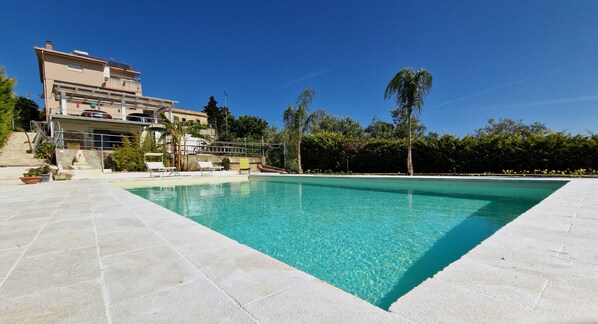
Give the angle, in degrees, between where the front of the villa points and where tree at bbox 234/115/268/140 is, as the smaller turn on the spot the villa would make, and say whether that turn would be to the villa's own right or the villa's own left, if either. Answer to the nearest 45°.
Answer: approximately 90° to the villa's own left

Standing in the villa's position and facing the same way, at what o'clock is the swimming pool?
The swimming pool is roughly at 1 o'clock from the villa.

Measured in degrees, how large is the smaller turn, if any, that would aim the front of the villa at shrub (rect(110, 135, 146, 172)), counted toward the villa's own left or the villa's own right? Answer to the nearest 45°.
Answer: approximately 45° to the villa's own right

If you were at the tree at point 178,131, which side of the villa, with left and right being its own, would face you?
front

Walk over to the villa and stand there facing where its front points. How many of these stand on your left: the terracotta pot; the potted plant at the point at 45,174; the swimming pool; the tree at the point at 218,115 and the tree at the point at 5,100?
1

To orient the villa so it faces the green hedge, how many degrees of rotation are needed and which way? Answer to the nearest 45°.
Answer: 0° — it already faces it

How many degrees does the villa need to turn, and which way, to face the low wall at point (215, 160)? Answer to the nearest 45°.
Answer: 0° — it already faces it

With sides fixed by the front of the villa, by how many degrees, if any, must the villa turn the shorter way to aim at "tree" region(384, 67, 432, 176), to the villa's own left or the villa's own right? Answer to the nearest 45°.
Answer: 0° — it already faces it

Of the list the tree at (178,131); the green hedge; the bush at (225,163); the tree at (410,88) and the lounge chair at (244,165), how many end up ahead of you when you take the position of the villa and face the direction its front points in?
5

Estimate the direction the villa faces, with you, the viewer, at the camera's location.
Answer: facing the viewer and to the right of the viewer

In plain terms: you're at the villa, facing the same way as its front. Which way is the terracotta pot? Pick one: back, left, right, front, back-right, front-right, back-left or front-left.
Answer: front-right

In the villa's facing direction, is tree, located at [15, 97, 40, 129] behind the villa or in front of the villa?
behind

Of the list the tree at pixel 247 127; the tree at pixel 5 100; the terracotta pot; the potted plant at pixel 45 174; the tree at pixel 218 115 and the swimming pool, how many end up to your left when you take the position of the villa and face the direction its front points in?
2

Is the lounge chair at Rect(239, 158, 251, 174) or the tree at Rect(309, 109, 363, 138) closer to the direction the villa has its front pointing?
the lounge chair

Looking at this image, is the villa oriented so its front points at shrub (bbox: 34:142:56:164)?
no

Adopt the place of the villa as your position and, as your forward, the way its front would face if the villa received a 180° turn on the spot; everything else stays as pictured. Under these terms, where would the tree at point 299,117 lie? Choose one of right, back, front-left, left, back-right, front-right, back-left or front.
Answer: back

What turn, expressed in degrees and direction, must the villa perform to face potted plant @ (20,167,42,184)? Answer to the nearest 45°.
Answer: approximately 45° to its right

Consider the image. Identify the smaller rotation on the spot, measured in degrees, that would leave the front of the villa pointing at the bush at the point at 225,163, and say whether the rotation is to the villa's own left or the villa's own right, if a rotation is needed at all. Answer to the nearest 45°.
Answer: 0° — it already faces it
